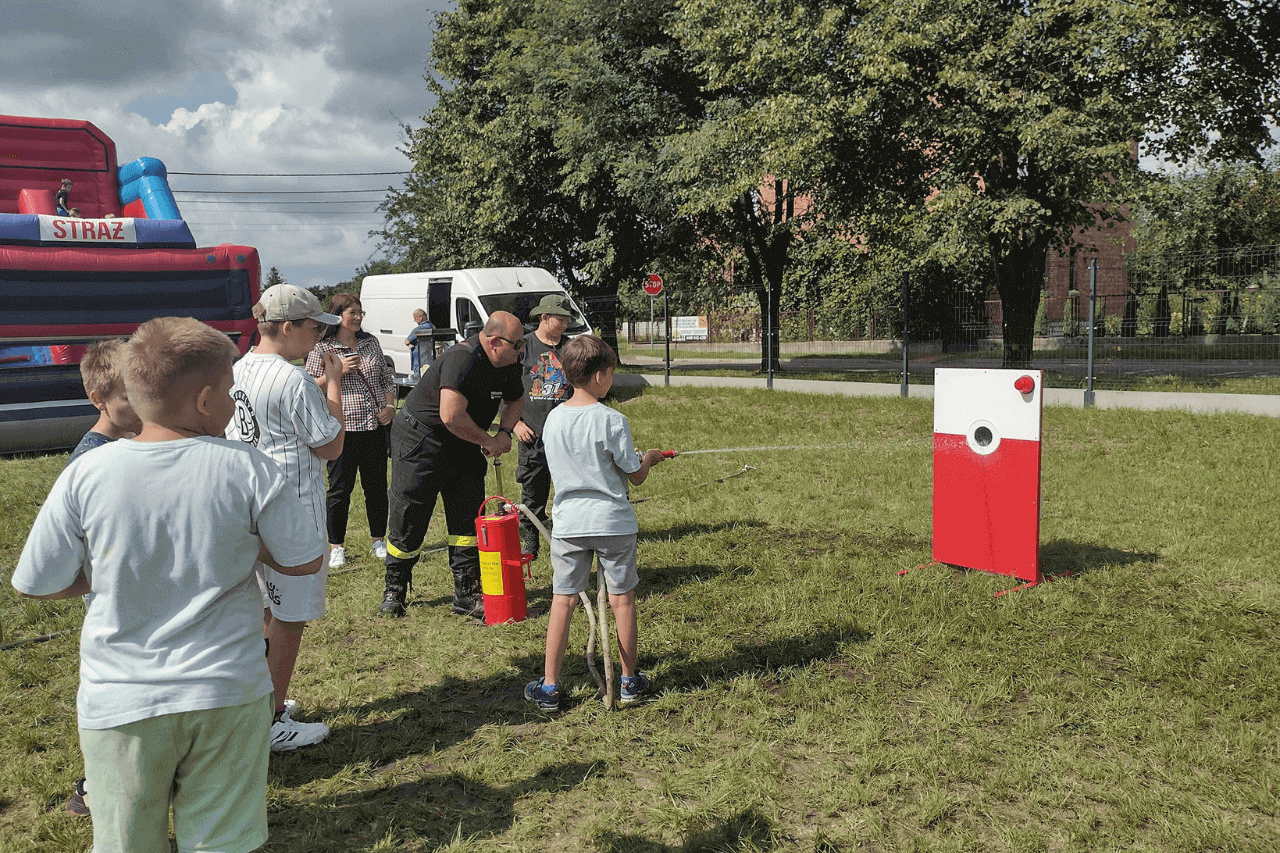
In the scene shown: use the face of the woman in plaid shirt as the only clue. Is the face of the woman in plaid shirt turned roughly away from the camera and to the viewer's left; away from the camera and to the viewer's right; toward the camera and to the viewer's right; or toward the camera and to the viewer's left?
toward the camera and to the viewer's right

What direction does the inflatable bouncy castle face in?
toward the camera

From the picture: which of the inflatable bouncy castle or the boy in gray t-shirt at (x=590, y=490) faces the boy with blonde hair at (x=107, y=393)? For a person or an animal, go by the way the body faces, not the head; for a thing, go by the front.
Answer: the inflatable bouncy castle

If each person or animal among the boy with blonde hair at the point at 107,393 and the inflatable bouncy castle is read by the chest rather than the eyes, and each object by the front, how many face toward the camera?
1

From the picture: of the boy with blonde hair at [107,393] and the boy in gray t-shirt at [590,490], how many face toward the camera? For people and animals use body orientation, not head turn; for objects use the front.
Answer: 0

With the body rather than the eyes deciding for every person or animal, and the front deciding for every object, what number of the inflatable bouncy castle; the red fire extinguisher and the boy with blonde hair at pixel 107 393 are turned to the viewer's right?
1

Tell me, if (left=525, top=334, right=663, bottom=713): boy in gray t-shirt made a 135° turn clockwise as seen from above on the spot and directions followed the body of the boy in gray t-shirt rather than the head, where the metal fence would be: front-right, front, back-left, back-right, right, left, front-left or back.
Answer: back-left

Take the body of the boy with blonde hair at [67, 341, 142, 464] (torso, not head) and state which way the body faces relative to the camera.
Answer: to the viewer's right

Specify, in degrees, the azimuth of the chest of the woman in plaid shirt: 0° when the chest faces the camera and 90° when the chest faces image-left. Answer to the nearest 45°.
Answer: approximately 315°

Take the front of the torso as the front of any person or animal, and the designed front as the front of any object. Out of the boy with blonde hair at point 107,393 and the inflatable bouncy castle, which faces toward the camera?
the inflatable bouncy castle

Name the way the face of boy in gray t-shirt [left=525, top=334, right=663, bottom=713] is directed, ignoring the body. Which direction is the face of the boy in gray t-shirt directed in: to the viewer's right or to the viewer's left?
to the viewer's right

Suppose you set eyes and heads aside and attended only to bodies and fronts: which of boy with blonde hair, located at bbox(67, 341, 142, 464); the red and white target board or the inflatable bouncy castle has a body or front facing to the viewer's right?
the boy with blonde hair

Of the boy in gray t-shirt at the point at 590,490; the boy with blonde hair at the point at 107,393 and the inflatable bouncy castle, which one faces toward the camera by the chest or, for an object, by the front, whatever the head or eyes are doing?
the inflatable bouncy castle

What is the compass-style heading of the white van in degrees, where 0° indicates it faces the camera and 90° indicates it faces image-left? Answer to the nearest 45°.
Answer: approximately 315°

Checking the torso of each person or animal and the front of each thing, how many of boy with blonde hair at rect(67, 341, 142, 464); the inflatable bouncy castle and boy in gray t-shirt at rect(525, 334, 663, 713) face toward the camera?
1

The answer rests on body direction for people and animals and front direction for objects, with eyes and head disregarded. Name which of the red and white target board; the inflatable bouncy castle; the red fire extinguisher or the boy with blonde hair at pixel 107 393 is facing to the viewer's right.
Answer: the boy with blonde hair

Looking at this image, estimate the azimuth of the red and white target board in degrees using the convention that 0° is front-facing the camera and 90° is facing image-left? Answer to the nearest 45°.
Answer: approximately 45°

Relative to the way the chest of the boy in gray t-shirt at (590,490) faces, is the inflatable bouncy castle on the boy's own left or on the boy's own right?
on the boy's own left
